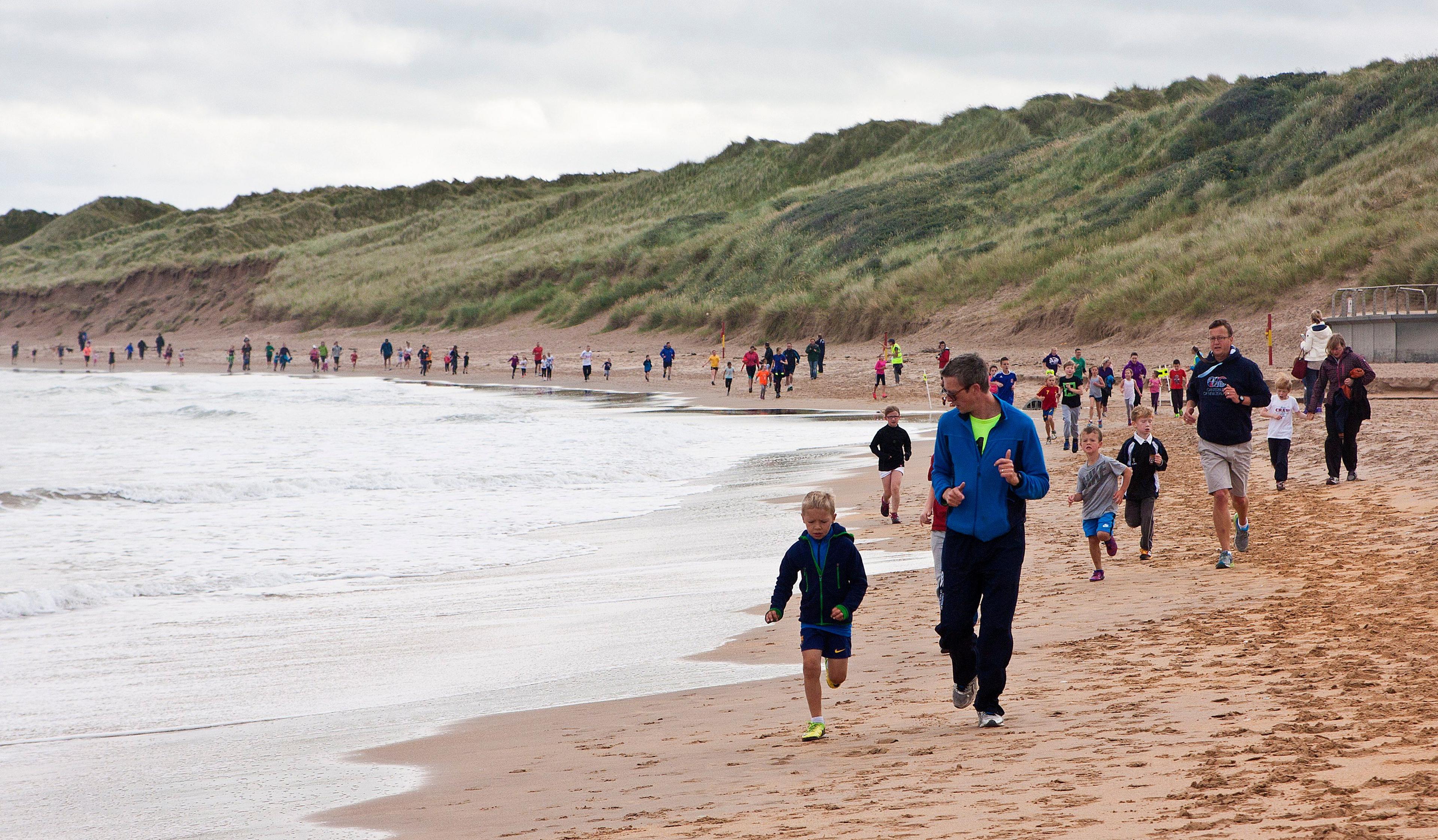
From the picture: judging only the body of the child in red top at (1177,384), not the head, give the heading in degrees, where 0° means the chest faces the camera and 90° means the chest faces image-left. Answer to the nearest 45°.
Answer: approximately 0°

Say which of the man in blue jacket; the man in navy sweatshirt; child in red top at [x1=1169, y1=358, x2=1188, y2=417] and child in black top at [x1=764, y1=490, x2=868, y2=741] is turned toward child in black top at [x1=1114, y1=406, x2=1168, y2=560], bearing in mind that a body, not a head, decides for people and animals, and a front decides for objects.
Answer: the child in red top

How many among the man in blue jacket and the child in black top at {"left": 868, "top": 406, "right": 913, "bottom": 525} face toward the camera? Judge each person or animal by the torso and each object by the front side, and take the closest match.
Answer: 2

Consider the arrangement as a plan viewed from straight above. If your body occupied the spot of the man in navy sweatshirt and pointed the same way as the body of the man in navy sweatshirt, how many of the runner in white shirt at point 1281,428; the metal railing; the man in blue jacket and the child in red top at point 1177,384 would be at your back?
3

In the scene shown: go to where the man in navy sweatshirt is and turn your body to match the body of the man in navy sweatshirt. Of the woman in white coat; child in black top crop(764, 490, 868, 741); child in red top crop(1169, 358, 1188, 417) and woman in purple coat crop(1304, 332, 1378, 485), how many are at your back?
3

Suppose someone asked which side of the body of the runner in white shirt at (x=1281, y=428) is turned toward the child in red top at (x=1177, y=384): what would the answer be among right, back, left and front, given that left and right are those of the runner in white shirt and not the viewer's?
back

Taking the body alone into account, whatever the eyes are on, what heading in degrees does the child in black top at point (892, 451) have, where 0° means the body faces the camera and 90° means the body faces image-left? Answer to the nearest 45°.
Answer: approximately 0°
